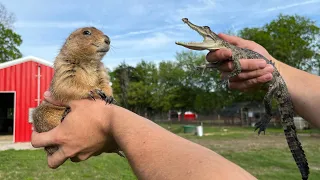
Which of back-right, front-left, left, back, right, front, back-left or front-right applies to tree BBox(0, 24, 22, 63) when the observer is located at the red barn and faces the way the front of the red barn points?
back

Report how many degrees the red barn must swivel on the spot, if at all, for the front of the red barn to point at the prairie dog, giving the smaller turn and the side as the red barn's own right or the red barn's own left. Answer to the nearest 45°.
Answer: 0° — it already faces it

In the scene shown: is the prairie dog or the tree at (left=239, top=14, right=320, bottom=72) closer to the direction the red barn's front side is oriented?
the prairie dog
